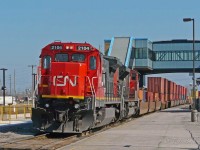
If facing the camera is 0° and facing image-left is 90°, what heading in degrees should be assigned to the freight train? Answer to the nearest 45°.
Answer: approximately 45°
